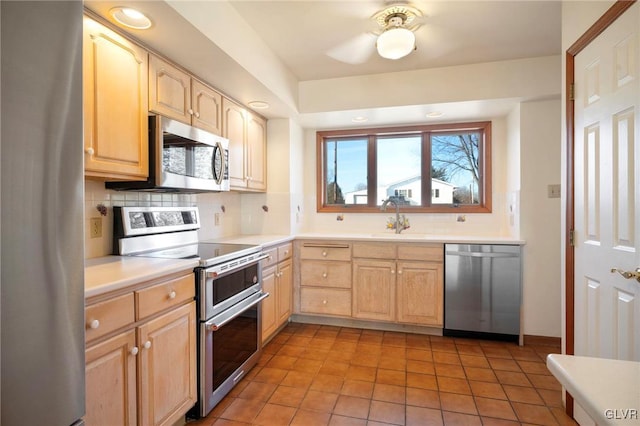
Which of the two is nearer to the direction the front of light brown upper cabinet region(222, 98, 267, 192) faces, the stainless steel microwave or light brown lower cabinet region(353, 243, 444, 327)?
the light brown lower cabinet

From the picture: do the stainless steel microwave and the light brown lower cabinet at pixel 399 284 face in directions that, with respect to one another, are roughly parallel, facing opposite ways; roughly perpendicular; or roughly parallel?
roughly perpendicular

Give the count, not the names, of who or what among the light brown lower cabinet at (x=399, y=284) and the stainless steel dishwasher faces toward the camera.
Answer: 2

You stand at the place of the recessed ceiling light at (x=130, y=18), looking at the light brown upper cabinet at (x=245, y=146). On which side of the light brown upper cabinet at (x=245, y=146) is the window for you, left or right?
right

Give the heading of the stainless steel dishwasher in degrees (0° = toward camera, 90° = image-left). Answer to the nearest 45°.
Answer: approximately 0°

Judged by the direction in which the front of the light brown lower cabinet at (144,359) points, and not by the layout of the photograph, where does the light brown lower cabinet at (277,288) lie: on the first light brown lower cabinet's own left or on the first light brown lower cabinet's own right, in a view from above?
on the first light brown lower cabinet's own left

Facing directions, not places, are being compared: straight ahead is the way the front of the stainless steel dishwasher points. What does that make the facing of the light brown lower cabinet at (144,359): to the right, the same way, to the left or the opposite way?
to the left

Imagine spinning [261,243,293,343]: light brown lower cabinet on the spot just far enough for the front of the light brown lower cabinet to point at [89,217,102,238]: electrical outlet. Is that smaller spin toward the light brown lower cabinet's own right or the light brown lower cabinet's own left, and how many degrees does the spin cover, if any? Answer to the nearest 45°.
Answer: approximately 90° to the light brown lower cabinet's own right
